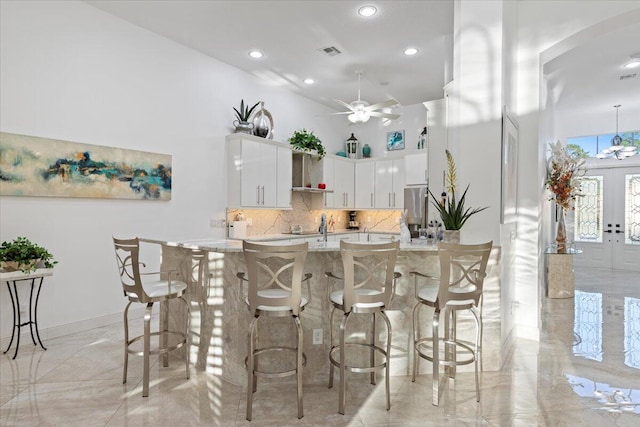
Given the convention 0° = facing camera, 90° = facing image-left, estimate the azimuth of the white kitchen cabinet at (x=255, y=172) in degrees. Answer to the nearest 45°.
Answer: approximately 315°

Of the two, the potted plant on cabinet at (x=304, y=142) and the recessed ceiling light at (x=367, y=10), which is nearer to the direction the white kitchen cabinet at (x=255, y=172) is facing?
the recessed ceiling light

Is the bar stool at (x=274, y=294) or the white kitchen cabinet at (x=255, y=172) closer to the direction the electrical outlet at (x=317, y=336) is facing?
the bar stool

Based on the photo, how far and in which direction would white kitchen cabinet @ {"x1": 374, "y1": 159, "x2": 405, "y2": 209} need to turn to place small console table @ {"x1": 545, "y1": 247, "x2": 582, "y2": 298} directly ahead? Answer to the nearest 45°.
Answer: approximately 90° to its left

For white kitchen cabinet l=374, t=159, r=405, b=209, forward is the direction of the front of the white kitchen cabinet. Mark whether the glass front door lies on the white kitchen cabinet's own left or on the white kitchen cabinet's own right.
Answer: on the white kitchen cabinet's own left

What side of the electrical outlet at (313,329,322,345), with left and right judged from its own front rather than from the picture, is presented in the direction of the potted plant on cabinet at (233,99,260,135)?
back

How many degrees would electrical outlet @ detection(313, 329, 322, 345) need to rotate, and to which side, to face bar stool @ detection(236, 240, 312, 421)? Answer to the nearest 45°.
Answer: approximately 45° to its right

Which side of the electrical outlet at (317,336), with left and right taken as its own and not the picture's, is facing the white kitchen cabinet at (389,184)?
back
